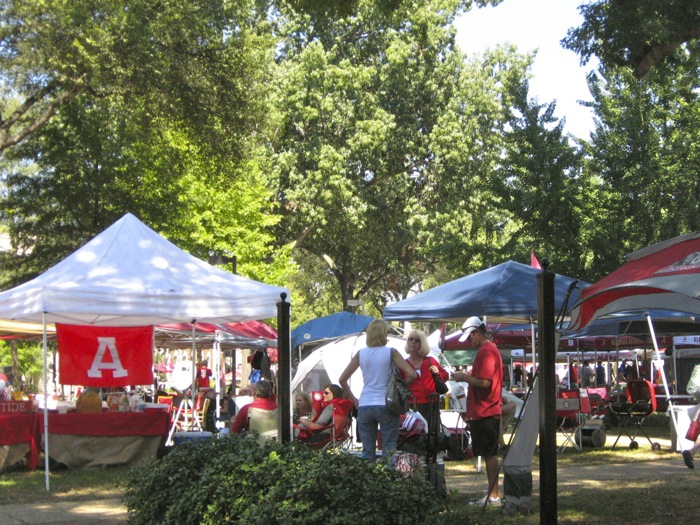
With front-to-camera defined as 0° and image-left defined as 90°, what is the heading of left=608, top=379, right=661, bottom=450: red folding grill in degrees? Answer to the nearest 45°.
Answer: approximately 45°

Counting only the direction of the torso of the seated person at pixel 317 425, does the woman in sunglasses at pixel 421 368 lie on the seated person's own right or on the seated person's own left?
on the seated person's own left

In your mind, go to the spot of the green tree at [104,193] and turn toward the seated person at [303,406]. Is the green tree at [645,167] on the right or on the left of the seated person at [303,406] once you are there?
left

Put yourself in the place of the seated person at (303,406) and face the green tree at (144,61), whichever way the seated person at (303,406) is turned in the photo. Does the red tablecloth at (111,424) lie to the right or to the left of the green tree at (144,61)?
left

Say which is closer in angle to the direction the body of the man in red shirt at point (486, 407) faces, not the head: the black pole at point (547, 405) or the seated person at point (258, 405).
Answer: the seated person

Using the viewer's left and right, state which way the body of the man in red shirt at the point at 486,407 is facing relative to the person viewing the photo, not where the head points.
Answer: facing to the left of the viewer

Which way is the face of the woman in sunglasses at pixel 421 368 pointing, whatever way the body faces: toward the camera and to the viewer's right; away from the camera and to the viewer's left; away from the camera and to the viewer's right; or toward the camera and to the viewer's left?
toward the camera and to the viewer's left

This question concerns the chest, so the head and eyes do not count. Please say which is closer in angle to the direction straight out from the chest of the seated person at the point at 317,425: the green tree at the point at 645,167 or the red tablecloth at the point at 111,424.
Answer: the red tablecloth

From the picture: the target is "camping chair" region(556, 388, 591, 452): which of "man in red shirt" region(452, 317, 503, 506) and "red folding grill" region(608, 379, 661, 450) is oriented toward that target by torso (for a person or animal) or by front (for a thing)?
the red folding grill

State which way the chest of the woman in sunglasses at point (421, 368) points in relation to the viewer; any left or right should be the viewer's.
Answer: facing the viewer and to the left of the viewer

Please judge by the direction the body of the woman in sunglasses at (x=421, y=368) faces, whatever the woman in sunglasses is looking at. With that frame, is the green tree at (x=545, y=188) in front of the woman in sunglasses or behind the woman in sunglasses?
behind

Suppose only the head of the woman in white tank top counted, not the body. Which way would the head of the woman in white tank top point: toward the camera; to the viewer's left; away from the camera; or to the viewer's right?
away from the camera
